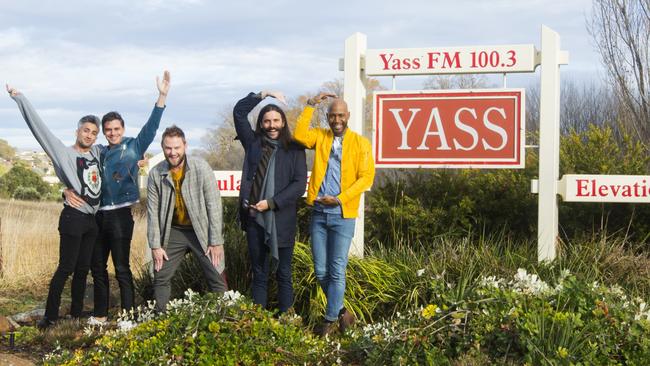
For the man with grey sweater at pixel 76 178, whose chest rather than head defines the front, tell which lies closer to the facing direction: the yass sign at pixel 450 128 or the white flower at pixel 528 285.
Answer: the white flower

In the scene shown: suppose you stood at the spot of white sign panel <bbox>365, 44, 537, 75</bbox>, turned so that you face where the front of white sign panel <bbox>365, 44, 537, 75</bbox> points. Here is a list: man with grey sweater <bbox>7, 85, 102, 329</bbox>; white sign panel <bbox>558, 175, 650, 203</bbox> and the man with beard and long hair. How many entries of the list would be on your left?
1

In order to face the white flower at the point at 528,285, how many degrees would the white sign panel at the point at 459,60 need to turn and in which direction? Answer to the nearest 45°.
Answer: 0° — it already faces it

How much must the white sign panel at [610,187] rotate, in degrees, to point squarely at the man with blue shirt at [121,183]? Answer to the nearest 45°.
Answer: approximately 45° to its right

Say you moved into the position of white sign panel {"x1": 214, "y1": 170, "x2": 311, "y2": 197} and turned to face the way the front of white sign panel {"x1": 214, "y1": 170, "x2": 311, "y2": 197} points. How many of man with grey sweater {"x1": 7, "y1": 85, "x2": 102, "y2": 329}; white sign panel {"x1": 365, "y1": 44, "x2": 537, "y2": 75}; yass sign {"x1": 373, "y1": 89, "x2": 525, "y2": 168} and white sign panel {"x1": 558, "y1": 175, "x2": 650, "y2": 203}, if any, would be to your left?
3

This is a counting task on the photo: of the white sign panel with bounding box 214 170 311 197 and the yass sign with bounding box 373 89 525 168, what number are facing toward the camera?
2

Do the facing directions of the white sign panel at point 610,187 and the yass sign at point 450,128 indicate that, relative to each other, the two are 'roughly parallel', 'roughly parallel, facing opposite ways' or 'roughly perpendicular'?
roughly parallel

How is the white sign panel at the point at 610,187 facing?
toward the camera

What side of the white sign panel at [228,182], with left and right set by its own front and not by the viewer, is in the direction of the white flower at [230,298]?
front

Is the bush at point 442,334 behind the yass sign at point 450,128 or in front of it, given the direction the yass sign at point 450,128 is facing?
in front

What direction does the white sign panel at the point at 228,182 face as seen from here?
toward the camera

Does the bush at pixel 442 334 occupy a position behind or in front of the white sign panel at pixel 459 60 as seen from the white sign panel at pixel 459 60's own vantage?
in front
